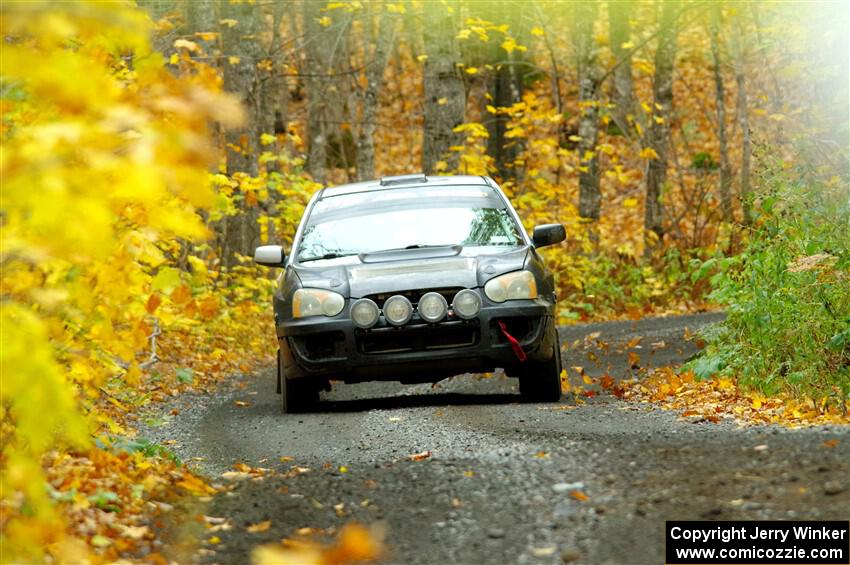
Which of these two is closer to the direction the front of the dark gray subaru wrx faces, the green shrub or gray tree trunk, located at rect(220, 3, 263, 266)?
the green shrub

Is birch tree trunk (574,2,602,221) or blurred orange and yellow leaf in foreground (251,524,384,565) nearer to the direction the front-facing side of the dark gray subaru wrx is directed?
the blurred orange and yellow leaf in foreground

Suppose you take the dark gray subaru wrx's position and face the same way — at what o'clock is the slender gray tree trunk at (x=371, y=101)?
The slender gray tree trunk is roughly at 6 o'clock from the dark gray subaru wrx.

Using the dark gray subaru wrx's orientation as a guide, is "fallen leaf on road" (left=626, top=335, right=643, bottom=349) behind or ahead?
behind

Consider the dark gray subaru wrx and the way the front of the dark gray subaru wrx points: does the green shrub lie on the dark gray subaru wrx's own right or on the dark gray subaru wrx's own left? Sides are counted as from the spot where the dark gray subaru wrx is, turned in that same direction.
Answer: on the dark gray subaru wrx's own left

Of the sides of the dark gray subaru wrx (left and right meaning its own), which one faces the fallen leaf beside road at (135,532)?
front

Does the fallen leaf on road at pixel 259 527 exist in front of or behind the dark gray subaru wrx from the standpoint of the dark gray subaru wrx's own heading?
in front

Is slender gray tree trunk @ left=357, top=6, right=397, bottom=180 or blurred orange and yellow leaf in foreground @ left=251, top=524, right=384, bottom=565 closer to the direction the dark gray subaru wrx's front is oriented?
the blurred orange and yellow leaf in foreground

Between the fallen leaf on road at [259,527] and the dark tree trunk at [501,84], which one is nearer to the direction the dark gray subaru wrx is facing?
the fallen leaf on road

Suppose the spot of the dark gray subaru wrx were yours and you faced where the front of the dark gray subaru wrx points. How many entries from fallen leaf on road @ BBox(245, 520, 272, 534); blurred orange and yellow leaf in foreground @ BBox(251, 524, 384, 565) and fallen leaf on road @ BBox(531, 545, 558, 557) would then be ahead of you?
3

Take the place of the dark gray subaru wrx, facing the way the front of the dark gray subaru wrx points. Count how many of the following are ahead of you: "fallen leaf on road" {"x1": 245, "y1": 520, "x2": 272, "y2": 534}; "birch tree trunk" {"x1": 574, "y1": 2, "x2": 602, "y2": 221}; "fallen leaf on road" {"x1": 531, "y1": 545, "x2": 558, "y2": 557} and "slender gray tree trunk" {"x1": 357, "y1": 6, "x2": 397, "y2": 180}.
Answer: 2

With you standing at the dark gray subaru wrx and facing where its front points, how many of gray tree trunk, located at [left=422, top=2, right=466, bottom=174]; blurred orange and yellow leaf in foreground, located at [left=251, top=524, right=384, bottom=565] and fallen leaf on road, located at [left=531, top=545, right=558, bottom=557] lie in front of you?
2

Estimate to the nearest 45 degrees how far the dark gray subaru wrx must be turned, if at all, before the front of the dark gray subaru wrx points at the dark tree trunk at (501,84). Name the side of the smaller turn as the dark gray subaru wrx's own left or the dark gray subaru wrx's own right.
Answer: approximately 180°

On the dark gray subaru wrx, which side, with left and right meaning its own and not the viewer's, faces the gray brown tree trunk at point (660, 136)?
back

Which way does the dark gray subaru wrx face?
toward the camera
